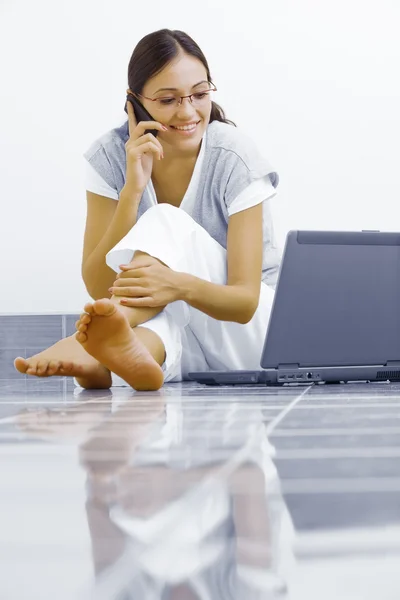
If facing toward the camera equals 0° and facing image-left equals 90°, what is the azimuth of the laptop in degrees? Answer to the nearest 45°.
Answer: approximately 135°
